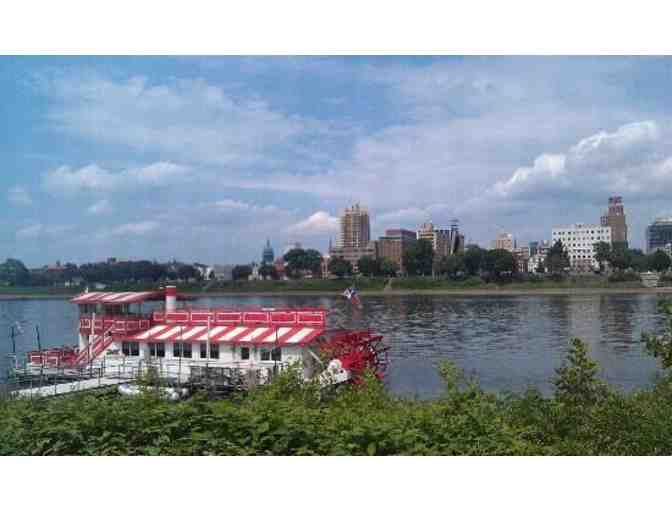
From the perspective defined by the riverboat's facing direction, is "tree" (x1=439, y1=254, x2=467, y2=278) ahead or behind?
behind

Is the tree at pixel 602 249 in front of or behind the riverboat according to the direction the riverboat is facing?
behind

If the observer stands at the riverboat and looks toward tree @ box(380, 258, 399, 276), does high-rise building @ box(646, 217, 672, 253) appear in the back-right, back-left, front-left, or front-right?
front-right

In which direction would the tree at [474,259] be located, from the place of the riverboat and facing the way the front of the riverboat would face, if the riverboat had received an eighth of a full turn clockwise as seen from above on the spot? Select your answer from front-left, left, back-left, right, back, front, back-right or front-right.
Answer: right

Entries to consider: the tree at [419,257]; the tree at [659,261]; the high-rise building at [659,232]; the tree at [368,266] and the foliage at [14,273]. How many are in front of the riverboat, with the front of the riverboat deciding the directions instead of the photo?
1

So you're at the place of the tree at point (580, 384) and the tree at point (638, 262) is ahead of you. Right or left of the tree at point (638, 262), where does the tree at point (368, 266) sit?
left

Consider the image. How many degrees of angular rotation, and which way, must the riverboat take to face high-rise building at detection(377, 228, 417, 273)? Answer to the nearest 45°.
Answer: approximately 135° to its right

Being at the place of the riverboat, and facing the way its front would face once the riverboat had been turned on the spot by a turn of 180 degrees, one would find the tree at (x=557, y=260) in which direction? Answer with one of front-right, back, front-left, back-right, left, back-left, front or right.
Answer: front-left

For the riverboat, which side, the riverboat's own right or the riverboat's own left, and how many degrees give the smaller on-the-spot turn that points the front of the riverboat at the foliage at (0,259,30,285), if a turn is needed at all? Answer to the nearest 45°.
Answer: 0° — it already faces it

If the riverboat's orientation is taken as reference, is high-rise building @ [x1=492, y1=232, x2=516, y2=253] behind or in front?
behind

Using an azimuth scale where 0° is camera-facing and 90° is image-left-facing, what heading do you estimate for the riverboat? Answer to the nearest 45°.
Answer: approximately 90°

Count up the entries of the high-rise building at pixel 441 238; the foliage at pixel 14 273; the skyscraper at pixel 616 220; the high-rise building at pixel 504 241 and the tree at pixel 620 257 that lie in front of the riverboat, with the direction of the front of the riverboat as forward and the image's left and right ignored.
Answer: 1

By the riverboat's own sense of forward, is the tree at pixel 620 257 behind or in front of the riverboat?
behind
